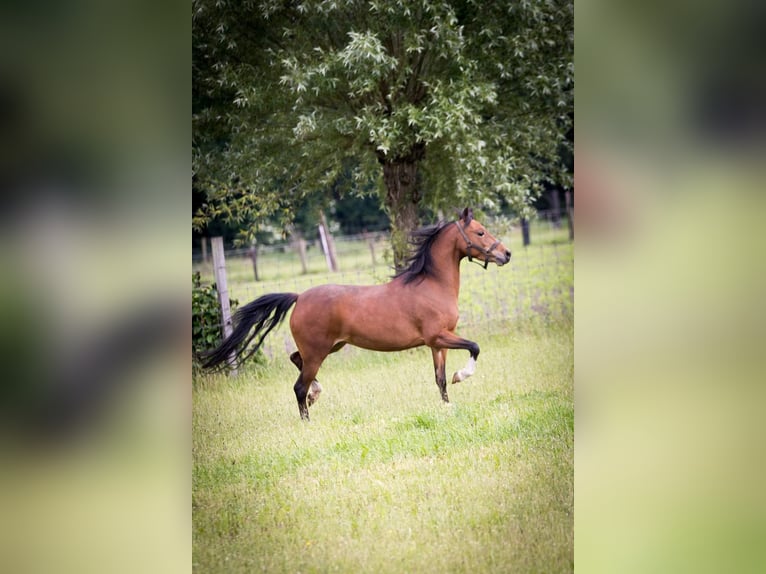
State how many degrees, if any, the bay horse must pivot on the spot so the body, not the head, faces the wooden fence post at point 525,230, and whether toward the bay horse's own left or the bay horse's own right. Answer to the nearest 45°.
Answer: approximately 45° to the bay horse's own left

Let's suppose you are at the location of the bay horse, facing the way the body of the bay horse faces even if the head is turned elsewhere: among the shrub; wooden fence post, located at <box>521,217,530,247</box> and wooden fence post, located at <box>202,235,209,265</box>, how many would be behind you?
2

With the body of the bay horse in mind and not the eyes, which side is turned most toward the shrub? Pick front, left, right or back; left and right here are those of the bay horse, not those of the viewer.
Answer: back

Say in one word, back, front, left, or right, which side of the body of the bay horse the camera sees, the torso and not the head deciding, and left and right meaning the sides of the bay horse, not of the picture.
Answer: right
